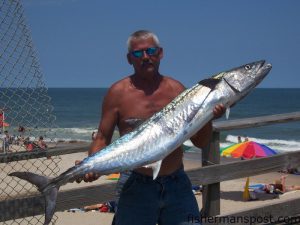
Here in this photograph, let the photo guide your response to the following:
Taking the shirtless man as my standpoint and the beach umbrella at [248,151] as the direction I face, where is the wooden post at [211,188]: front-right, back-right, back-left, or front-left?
front-right

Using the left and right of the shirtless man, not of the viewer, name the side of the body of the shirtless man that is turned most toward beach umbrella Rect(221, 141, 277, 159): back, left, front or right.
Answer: back

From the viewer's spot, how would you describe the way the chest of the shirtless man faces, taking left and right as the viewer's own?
facing the viewer

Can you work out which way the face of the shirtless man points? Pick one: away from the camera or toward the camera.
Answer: toward the camera

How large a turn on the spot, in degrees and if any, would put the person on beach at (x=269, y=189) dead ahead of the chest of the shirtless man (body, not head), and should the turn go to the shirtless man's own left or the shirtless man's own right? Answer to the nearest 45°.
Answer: approximately 180°

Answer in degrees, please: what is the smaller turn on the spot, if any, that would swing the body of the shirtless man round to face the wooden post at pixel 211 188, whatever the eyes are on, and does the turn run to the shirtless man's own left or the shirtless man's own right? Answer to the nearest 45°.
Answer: approximately 135° to the shirtless man's own left
